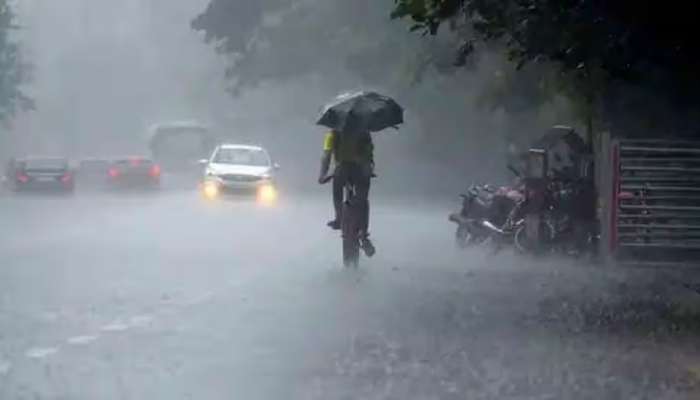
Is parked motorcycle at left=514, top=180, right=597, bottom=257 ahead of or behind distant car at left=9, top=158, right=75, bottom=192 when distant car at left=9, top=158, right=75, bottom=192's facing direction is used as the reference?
behind

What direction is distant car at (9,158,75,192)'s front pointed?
away from the camera

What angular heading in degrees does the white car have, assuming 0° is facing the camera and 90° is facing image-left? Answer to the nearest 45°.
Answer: approximately 0°

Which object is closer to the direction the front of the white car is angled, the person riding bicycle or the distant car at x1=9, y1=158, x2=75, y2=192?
the person riding bicycle

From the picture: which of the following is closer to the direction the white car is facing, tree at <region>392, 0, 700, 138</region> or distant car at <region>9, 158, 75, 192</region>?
the tree
